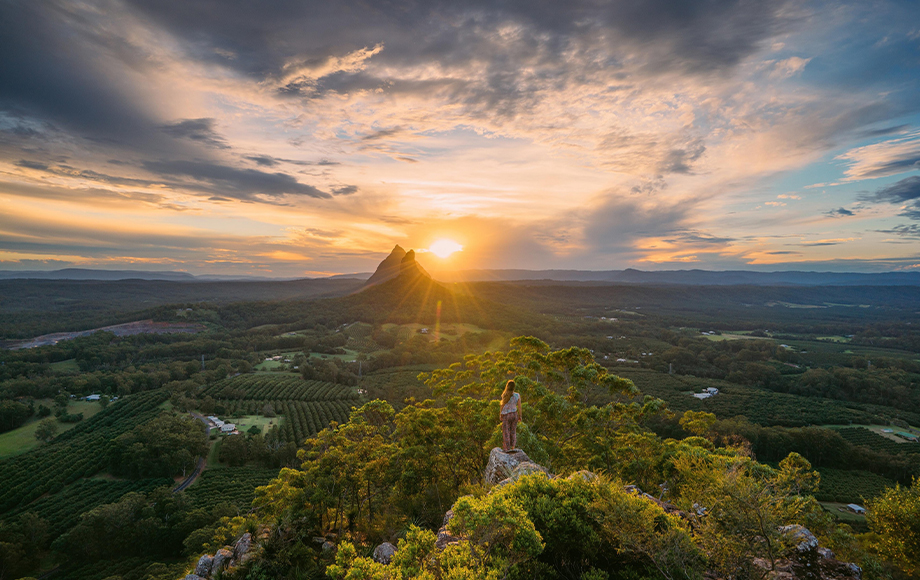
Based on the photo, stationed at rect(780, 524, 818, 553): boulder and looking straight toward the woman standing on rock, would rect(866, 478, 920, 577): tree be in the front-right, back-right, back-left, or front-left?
back-right

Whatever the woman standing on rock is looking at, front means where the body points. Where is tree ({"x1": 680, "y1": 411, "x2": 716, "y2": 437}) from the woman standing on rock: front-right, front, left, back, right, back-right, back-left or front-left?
front-right

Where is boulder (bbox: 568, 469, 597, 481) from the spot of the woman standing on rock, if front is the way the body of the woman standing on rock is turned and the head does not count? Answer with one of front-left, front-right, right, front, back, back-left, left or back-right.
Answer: back-right

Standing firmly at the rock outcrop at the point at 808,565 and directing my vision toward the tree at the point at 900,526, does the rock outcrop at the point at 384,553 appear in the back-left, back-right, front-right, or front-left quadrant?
back-left

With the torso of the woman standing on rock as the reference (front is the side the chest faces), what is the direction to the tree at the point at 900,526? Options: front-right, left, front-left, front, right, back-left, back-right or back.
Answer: right

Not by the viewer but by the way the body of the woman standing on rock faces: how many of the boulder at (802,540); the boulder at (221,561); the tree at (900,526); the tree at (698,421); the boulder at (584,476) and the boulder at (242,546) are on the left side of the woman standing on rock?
2

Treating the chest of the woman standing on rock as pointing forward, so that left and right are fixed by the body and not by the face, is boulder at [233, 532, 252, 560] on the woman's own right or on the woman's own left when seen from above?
on the woman's own left

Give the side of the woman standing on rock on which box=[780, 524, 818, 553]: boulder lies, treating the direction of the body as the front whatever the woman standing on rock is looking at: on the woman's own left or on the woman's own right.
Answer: on the woman's own right

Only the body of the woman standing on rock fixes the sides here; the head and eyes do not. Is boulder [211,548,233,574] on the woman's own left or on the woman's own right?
on the woman's own left

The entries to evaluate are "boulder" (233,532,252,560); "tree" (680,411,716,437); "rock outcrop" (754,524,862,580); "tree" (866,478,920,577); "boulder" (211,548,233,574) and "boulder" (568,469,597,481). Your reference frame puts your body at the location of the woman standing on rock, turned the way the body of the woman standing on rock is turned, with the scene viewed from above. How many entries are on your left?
2

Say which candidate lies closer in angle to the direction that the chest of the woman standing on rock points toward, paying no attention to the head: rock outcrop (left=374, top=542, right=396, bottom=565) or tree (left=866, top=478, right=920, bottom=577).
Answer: the tree

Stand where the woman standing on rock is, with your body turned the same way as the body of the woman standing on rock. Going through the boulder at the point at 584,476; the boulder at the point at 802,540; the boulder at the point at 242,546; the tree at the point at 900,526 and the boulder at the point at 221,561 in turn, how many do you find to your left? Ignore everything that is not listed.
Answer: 2

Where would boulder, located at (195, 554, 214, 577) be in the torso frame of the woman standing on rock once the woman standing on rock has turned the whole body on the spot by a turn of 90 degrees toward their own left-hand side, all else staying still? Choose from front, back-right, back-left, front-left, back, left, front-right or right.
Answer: front

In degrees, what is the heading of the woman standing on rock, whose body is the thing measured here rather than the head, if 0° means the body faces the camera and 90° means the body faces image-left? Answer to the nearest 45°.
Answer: approximately 180°
